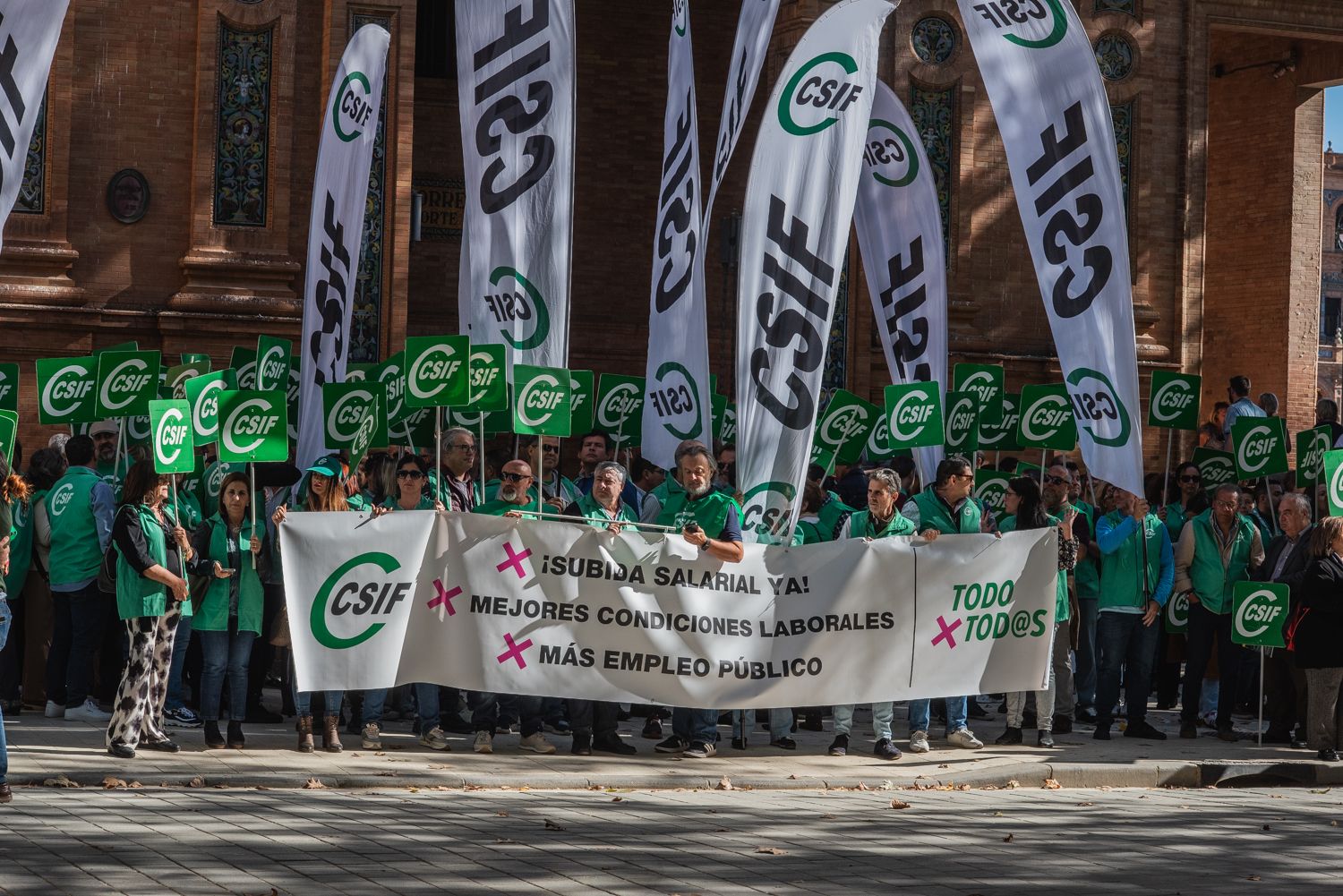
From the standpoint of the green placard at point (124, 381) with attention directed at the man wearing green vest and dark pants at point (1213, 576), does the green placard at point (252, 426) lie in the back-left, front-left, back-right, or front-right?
front-right

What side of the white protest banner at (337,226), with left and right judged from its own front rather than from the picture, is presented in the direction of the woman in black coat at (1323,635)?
left

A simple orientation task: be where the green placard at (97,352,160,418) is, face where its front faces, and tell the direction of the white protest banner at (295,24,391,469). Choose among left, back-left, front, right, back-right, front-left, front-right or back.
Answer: back-left

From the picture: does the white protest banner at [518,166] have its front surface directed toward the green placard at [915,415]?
no

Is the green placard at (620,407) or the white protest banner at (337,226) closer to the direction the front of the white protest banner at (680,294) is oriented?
the green placard

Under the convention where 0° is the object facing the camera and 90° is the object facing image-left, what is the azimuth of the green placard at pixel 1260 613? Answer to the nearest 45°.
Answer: approximately 0°

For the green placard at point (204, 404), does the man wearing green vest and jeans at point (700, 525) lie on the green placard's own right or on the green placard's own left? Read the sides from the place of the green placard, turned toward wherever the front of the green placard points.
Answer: on the green placard's own left

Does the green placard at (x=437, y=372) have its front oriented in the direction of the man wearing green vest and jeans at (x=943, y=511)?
no

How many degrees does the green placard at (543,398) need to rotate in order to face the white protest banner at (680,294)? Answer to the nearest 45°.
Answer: approximately 135° to its left

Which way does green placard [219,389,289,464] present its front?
toward the camera

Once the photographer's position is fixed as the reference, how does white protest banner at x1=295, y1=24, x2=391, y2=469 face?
facing the viewer

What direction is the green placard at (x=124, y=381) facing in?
toward the camera

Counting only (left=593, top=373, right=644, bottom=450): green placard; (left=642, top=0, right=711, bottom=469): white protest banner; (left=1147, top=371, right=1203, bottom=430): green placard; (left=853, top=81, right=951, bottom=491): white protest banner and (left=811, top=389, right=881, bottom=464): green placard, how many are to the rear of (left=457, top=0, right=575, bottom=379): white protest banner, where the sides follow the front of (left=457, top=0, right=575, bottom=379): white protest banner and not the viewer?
0

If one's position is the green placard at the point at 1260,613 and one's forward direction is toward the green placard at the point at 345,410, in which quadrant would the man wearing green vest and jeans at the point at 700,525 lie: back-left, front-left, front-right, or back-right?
front-left

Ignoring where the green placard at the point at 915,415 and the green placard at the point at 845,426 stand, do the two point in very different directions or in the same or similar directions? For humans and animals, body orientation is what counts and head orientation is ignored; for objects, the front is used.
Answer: same or similar directions

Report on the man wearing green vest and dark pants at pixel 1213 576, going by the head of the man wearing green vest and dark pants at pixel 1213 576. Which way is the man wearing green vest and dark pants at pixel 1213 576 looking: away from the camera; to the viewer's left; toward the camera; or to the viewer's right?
toward the camera
